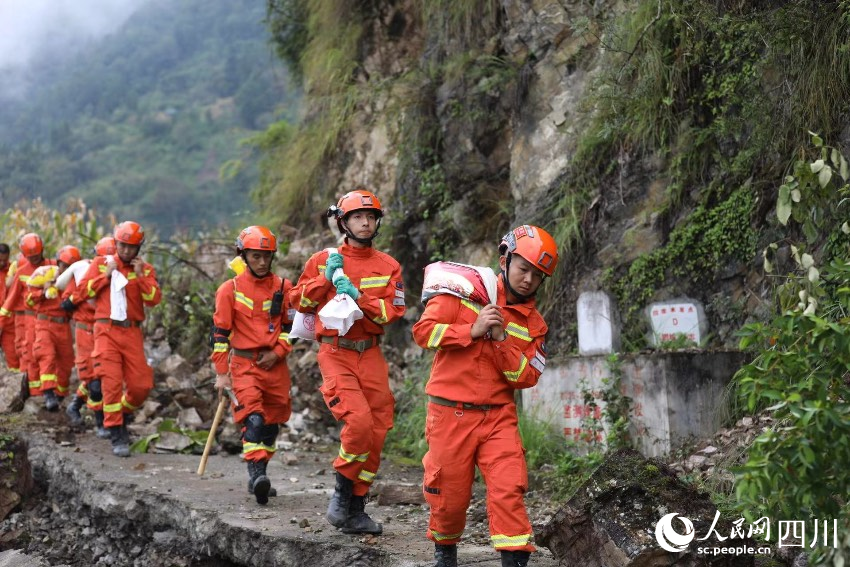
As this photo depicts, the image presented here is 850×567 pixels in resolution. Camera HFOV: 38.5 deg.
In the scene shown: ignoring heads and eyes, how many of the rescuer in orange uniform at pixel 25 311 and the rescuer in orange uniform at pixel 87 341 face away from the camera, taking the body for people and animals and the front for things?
0

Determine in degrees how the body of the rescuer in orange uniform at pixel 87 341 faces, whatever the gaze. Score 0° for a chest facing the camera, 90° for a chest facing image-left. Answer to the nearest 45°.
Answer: approximately 315°

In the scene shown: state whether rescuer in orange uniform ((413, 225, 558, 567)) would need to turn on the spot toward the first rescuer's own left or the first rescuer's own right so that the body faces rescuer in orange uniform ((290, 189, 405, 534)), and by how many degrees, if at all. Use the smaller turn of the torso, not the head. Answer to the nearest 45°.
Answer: approximately 180°

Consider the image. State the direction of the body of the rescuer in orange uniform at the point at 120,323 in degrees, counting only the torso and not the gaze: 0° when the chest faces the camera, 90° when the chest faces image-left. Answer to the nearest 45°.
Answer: approximately 0°

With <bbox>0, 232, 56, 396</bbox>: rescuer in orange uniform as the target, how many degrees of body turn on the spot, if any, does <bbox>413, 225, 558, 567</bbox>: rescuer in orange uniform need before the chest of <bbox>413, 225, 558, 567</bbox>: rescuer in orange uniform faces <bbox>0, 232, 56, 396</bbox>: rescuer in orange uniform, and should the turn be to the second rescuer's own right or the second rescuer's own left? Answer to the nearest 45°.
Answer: approximately 180°
